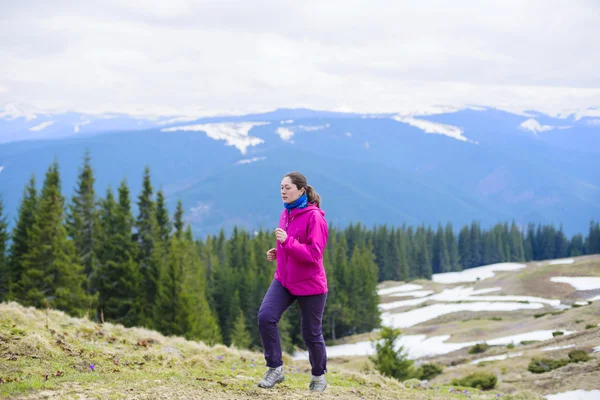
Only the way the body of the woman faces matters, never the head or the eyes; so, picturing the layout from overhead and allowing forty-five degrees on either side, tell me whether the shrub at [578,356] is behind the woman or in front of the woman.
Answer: behind

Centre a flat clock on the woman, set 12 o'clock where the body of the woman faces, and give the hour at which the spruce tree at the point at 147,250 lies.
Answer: The spruce tree is roughly at 4 o'clock from the woman.

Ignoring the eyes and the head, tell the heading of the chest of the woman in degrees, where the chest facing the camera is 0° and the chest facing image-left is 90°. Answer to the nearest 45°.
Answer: approximately 45°

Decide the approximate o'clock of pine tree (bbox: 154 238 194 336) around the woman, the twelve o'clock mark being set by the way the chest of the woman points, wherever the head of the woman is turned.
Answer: The pine tree is roughly at 4 o'clock from the woman.

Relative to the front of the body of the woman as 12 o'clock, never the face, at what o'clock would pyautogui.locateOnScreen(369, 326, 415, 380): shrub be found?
The shrub is roughly at 5 o'clock from the woman.

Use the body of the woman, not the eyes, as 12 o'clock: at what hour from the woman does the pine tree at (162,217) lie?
The pine tree is roughly at 4 o'clock from the woman.
